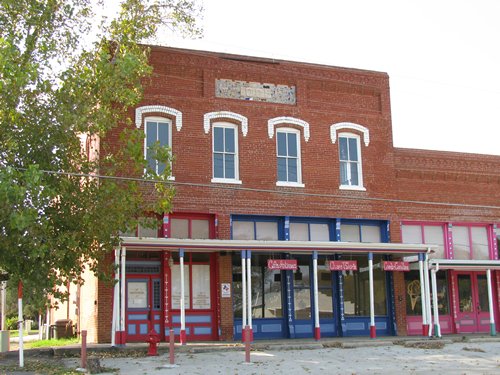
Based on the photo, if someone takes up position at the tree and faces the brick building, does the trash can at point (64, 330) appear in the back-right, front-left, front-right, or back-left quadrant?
front-left

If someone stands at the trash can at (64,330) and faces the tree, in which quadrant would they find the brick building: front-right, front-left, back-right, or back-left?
front-left

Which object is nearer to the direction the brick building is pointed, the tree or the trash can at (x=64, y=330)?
the tree

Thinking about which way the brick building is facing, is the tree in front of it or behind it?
in front

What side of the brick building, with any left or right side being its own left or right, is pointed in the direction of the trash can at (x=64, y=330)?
right

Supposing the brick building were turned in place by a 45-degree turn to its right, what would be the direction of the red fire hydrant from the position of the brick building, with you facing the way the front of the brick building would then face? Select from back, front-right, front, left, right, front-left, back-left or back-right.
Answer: front

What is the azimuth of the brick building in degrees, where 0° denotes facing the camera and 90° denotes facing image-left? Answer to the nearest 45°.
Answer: approximately 0°
